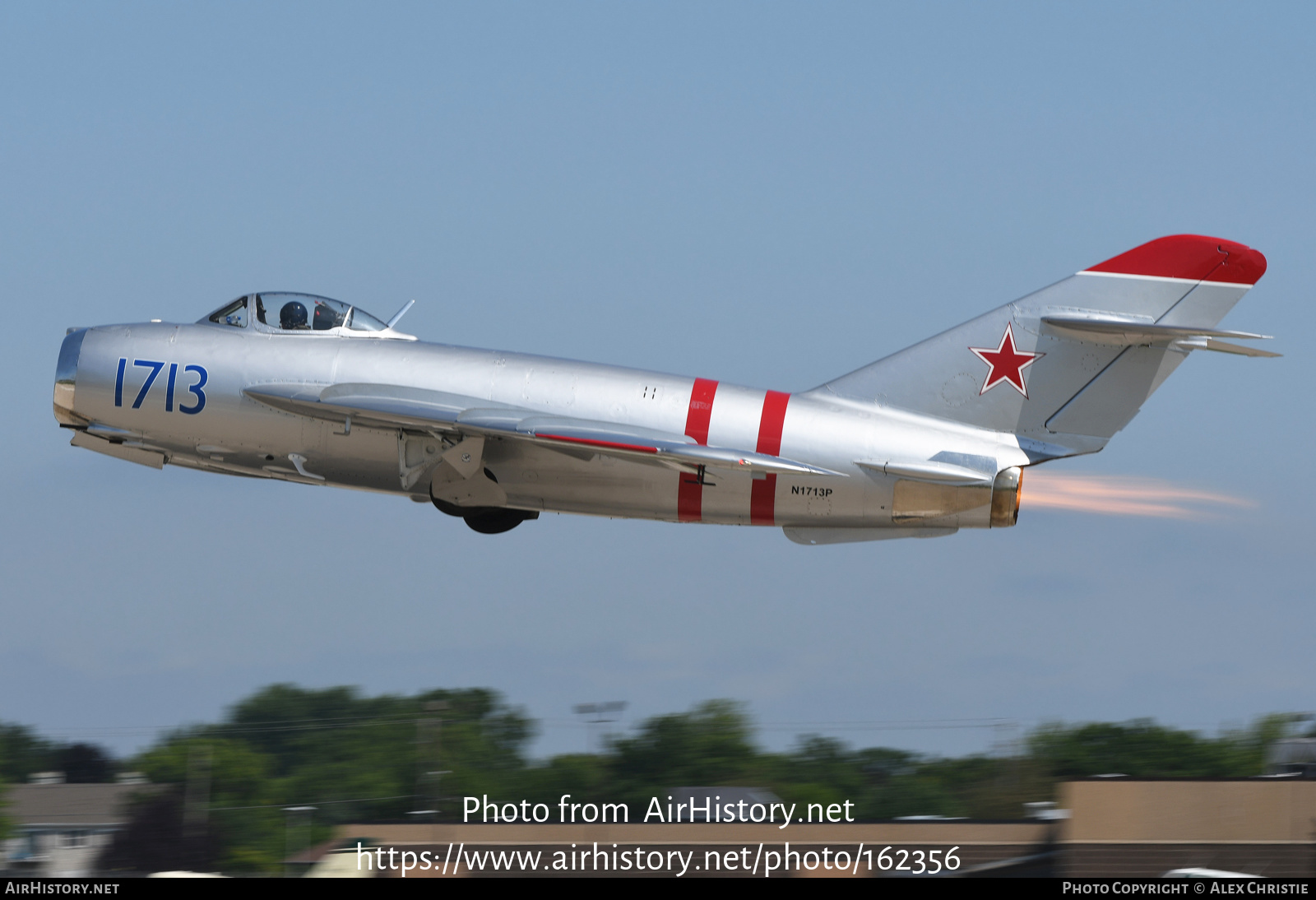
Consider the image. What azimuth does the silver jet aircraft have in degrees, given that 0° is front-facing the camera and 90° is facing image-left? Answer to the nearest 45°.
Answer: approximately 90°
